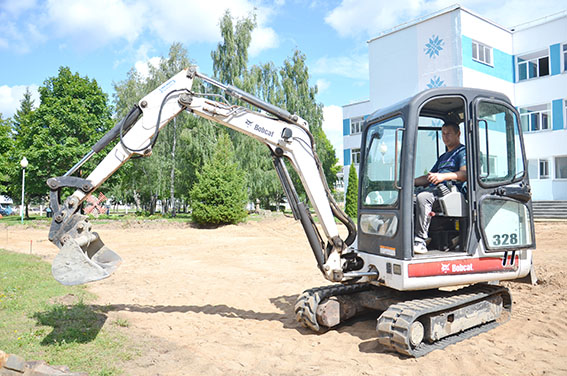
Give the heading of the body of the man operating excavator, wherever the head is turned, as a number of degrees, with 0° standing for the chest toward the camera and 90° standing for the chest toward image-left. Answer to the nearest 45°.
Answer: approximately 45°

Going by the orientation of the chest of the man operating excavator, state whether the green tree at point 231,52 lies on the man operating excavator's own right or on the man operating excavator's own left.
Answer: on the man operating excavator's own right

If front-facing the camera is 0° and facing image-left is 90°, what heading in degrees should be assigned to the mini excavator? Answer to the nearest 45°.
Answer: approximately 45°

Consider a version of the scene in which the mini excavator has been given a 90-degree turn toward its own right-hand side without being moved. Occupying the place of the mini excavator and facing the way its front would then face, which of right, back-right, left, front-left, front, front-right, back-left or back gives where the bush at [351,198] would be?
front-right

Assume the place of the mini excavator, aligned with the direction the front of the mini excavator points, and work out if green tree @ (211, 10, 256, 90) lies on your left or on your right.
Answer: on your right
